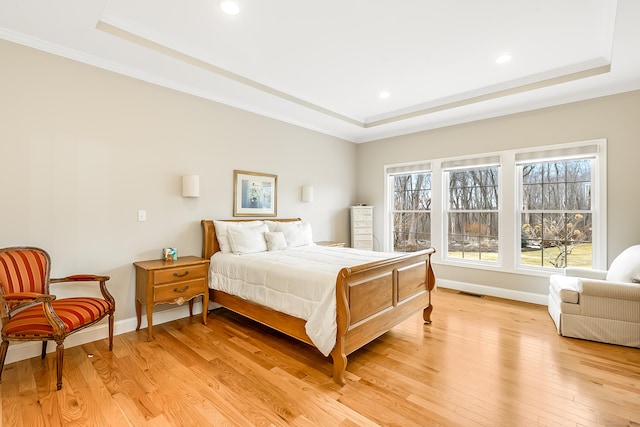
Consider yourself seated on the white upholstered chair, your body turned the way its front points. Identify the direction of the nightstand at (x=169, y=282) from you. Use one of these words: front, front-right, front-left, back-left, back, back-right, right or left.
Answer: front-left

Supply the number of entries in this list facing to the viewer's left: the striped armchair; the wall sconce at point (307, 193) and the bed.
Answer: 0

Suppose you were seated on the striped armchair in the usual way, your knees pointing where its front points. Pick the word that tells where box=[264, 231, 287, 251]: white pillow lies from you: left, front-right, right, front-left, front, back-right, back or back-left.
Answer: front-left

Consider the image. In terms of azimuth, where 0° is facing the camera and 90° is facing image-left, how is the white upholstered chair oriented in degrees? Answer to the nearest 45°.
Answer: approximately 90°

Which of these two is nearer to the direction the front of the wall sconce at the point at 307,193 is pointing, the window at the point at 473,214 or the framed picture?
the window

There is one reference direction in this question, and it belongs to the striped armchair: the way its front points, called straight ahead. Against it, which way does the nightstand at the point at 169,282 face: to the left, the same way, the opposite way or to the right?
the same way

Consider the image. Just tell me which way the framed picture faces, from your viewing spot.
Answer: facing the viewer and to the right of the viewer

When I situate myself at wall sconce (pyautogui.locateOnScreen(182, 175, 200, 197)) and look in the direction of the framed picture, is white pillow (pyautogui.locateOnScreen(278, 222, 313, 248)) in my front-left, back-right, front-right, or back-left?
front-right

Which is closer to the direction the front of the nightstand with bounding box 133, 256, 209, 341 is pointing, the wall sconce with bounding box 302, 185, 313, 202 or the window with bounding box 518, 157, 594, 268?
the window

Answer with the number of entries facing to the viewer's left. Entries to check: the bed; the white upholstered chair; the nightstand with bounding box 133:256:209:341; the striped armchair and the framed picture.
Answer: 1

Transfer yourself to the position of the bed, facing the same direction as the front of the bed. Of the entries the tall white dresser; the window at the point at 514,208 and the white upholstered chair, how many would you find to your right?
0

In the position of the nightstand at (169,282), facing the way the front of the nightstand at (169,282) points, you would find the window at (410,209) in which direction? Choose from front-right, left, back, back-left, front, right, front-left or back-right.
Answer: front-left

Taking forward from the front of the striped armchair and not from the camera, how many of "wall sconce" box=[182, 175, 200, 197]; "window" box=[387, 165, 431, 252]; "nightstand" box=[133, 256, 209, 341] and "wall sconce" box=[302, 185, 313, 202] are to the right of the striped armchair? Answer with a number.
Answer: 0

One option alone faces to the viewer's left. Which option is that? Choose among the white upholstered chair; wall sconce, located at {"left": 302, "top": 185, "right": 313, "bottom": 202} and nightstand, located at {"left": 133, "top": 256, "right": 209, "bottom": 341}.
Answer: the white upholstered chair

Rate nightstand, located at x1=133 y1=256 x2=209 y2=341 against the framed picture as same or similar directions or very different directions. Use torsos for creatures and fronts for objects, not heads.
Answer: same or similar directions

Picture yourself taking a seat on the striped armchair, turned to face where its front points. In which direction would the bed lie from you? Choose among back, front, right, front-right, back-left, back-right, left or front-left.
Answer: front
